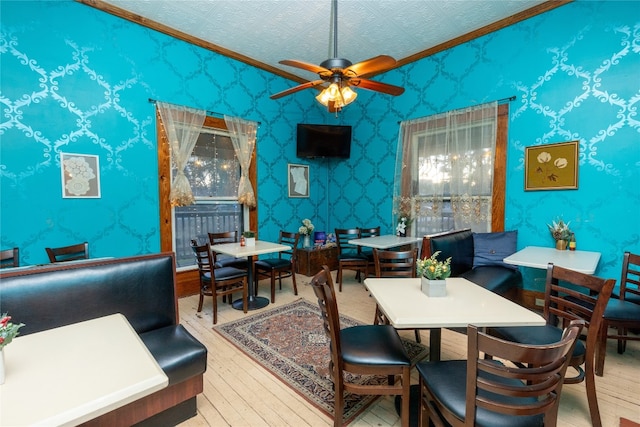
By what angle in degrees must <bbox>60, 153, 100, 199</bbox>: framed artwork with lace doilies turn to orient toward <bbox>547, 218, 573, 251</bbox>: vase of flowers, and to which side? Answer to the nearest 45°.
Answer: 0° — it already faces it

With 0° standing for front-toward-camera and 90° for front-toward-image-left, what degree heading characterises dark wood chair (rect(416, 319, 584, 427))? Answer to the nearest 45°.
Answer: approximately 135°

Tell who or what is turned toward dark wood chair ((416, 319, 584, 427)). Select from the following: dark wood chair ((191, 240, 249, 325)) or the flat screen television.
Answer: the flat screen television

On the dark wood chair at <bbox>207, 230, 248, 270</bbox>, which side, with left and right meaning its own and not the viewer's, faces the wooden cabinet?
left

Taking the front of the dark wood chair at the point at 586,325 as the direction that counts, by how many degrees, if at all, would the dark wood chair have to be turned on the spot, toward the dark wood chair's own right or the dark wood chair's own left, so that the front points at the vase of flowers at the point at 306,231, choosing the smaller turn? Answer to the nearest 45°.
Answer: approximately 45° to the dark wood chair's own right

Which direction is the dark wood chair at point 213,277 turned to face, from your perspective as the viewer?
facing away from the viewer and to the right of the viewer

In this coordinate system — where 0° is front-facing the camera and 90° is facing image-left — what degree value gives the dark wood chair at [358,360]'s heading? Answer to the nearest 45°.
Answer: approximately 270°

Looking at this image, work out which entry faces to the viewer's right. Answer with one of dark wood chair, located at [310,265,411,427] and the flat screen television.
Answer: the dark wood chair

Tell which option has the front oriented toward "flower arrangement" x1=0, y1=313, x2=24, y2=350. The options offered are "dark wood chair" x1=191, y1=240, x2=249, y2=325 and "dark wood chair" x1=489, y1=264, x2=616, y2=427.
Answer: "dark wood chair" x1=489, y1=264, x2=616, y2=427
